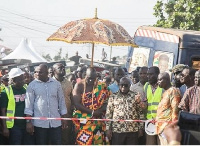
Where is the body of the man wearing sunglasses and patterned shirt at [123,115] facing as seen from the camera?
toward the camera

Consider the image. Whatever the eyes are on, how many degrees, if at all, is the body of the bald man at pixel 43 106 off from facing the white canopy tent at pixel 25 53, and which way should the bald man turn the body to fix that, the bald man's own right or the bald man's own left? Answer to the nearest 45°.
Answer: approximately 180°

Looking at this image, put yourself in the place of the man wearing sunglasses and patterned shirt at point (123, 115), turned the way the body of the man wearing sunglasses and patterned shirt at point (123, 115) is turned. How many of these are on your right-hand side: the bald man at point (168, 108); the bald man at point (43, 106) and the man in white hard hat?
2

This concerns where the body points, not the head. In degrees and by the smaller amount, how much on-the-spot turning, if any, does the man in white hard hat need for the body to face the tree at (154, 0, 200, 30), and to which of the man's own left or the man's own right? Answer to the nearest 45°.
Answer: approximately 90° to the man's own left

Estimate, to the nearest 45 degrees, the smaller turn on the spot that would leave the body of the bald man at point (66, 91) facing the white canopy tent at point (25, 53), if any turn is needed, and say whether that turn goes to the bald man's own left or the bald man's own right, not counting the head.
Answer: approximately 135° to the bald man's own left

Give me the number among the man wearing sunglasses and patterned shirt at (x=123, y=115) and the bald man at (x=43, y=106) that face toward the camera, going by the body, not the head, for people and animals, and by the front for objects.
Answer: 2

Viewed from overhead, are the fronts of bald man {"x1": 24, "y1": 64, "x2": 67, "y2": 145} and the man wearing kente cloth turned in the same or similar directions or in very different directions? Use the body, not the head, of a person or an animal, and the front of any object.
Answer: same or similar directions

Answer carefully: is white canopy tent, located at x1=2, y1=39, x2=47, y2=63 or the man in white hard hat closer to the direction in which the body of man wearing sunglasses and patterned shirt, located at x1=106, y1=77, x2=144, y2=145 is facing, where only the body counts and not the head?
the man in white hard hat

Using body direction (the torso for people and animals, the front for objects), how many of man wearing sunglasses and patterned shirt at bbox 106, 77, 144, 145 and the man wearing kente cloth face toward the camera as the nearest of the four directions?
2

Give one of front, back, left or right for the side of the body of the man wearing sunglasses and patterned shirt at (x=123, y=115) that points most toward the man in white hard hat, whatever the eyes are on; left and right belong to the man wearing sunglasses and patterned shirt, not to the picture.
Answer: right

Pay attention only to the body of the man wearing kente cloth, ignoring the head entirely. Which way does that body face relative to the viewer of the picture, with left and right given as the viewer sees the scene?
facing the viewer

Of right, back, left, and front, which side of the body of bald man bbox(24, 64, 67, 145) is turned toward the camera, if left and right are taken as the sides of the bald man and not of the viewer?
front

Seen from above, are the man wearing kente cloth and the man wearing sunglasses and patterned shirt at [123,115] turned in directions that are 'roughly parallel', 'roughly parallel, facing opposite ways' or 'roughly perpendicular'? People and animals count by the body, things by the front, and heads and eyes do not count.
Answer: roughly parallel
